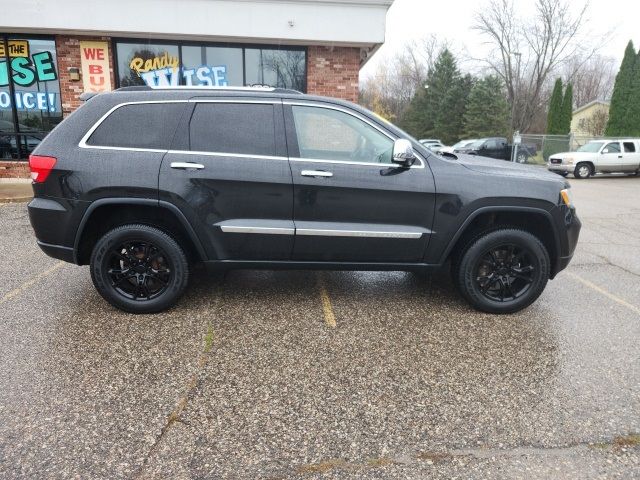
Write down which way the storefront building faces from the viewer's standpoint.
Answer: facing the viewer

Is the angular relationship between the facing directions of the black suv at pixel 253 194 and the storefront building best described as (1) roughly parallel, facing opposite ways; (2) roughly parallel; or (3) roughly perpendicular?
roughly perpendicular

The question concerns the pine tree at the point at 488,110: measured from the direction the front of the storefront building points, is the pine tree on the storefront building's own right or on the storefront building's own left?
on the storefront building's own left

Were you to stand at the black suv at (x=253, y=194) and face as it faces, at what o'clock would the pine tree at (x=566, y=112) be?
The pine tree is roughly at 10 o'clock from the black suv.

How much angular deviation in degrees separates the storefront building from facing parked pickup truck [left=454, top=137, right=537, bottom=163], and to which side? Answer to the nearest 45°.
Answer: approximately 135° to its left

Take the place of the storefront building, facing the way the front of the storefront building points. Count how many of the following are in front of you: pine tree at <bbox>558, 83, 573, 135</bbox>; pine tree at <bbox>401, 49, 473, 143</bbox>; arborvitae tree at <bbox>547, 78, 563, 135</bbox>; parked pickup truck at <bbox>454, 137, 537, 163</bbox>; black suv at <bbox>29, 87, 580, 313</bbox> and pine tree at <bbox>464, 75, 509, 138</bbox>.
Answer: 1

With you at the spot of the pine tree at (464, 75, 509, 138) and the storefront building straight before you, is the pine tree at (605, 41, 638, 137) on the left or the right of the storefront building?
left

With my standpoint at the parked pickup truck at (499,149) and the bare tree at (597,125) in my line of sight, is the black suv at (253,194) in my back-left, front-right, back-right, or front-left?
back-right

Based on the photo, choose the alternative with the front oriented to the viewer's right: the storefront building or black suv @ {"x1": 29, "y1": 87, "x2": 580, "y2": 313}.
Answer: the black suv

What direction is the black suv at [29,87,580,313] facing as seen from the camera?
to the viewer's right

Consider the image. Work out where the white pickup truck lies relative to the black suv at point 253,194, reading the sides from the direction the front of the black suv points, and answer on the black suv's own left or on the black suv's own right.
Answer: on the black suv's own left

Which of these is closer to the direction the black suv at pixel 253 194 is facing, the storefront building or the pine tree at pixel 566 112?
the pine tree

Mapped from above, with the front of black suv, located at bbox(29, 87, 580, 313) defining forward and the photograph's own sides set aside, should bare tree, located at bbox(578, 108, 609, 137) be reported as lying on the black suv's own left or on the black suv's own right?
on the black suv's own left

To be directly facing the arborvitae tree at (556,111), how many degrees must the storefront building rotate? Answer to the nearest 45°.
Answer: approximately 135° to its left

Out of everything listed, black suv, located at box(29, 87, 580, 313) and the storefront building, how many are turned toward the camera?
1

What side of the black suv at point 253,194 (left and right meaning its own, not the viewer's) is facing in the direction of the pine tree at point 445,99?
left

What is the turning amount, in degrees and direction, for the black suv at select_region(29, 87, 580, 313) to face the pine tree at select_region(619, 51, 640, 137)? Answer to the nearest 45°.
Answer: approximately 45° to its left
